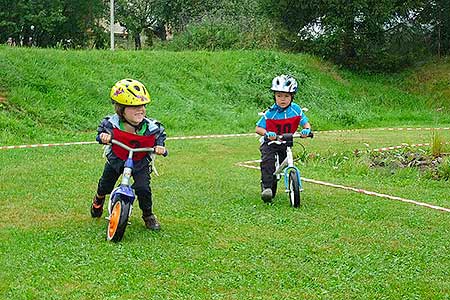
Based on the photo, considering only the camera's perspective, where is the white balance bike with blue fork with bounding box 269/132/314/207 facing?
facing the viewer and to the right of the viewer

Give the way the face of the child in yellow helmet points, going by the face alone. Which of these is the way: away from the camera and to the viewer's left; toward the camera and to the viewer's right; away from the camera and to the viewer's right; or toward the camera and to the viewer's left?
toward the camera and to the viewer's right

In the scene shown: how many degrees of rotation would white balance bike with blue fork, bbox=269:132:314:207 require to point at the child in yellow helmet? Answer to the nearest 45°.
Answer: approximately 90° to its right

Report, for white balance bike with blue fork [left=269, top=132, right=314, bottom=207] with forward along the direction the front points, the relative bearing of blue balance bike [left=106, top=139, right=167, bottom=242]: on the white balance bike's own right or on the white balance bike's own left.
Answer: on the white balance bike's own right

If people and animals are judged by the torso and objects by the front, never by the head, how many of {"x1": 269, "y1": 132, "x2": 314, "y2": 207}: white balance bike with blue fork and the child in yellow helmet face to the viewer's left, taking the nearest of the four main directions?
0

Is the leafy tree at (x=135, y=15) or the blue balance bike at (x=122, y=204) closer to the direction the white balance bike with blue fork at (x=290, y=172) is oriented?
the blue balance bike

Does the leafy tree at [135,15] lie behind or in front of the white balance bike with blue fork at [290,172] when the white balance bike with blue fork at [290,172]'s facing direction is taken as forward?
behind

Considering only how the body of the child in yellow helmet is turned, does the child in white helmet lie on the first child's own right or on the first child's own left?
on the first child's own left

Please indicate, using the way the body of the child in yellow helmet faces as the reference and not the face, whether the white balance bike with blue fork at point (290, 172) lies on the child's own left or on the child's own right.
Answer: on the child's own left
